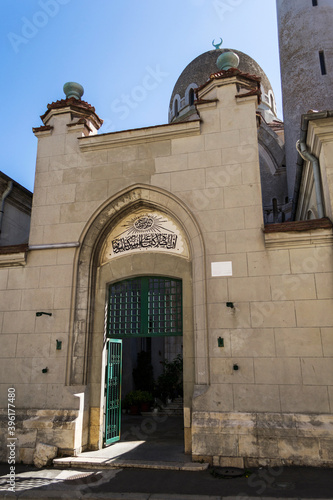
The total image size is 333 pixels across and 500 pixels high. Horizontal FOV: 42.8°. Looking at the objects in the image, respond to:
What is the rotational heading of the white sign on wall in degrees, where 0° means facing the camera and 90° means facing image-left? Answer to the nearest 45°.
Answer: approximately 0°
